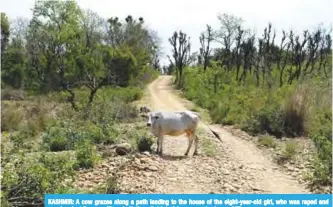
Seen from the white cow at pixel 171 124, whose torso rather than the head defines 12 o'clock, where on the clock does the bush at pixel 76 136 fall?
The bush is roughly at 1 o'clock from the white cow.

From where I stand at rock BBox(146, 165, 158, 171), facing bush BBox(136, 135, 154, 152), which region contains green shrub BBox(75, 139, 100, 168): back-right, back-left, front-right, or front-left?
front-left

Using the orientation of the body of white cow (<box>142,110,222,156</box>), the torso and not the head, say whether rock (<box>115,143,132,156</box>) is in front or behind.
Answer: in front

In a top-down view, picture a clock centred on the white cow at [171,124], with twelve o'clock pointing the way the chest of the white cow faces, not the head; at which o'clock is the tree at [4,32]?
The tree is roughly at 2 o'clock from the white cow.

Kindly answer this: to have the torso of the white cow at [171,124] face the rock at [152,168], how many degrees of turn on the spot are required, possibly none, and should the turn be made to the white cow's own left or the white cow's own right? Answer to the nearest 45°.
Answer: approximately 90° to the white cow's own left

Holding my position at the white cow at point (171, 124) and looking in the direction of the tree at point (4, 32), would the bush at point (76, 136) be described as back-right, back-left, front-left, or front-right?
front-left

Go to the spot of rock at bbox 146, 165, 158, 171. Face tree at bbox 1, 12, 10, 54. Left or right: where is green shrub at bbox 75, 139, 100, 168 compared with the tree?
left

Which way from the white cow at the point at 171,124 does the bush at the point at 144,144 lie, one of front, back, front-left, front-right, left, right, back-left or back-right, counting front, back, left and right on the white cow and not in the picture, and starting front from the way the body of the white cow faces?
front

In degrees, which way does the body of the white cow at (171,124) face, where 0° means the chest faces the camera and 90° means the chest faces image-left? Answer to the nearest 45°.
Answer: approximately 90°

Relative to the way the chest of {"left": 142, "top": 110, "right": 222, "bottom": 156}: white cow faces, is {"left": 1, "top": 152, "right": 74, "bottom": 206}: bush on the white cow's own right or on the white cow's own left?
on the white cow's own left
